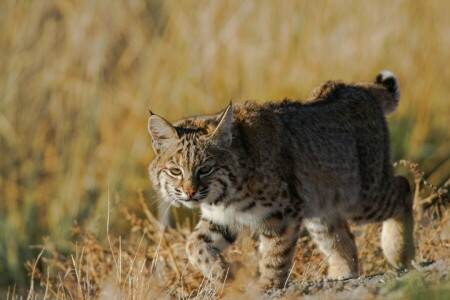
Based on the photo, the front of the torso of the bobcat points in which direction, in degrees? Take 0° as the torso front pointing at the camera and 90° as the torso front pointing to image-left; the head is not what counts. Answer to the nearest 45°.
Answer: approximately 45°
